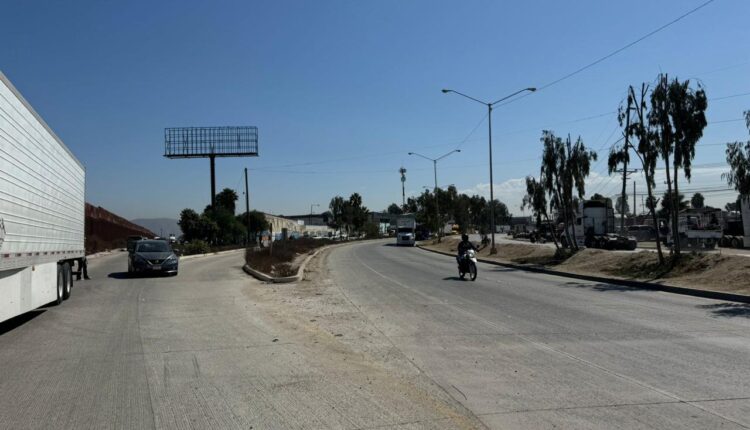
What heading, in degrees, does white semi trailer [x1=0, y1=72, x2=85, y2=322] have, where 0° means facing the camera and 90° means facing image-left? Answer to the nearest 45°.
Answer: approximately 45°

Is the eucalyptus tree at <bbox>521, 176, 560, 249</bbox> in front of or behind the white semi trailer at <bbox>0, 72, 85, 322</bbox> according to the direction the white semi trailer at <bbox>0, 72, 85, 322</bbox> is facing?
behind

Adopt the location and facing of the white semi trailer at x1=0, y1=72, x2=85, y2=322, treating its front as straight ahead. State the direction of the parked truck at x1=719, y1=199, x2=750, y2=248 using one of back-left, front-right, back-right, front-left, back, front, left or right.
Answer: back-left

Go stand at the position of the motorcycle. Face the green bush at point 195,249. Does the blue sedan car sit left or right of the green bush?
left

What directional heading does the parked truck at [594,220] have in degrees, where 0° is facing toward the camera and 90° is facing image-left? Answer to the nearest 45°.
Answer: approximately 135°

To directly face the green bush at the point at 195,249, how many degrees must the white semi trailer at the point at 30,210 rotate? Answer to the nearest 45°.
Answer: approximately 135° to its right

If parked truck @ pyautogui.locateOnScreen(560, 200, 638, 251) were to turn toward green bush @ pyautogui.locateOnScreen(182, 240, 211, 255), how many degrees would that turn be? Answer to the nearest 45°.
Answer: approximately 45° to its left
